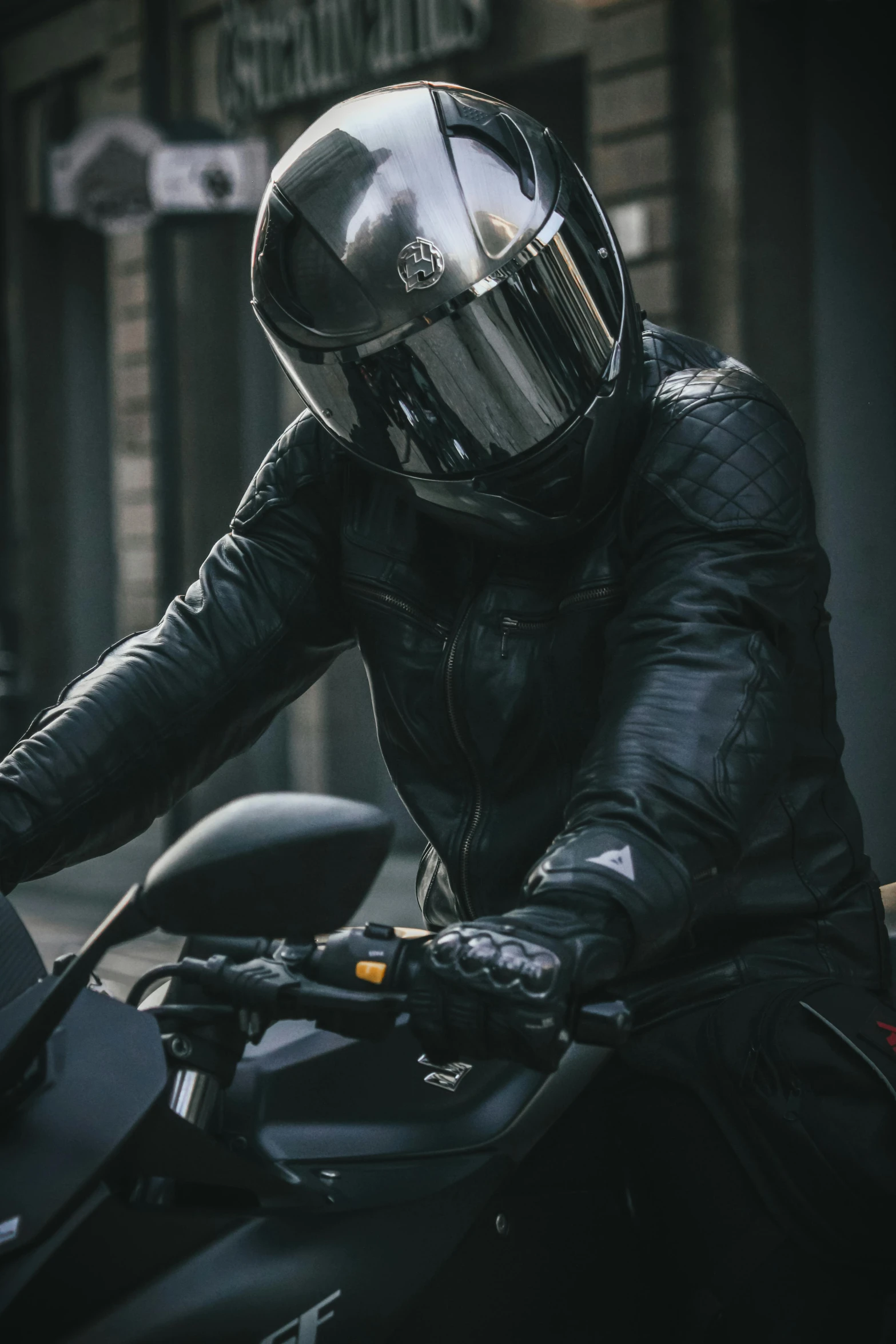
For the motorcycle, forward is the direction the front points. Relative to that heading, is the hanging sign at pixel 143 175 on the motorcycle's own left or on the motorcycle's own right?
on the motorcycle's own right

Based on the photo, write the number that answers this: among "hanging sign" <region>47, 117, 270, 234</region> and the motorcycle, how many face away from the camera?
0

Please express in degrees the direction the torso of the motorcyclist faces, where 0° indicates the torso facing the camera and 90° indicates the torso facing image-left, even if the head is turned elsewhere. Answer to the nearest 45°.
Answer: approximately 45°

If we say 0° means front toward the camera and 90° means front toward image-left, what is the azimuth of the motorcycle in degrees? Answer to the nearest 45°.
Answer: approximately 45°

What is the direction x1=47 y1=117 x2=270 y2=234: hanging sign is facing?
toward the camera

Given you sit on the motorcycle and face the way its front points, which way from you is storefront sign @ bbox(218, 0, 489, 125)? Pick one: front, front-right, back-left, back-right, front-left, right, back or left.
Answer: back-right

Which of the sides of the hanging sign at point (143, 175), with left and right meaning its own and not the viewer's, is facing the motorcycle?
front

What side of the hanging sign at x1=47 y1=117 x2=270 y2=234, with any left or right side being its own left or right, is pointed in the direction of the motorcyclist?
front

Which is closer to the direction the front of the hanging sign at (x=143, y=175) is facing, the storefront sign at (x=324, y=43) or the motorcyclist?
the motorcyclist
